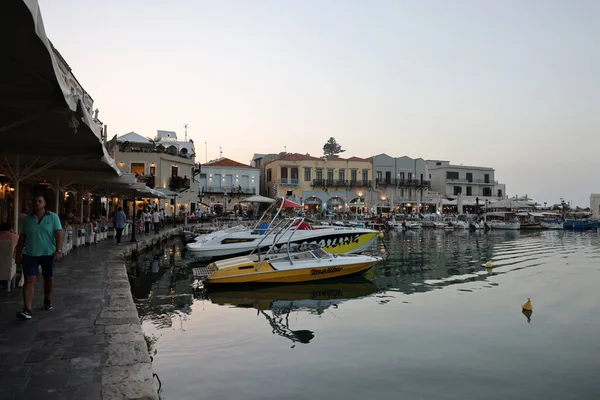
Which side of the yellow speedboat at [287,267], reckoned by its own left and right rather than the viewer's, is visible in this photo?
right

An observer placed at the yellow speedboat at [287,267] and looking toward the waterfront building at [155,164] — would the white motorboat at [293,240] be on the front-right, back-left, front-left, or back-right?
front-right

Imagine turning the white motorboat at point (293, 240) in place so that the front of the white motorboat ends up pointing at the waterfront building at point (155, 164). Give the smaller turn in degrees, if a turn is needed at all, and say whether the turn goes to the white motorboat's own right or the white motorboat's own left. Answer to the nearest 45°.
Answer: approximately 135° to the white motorboat's own left

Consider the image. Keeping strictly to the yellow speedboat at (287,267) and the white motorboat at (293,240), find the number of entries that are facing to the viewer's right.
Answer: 2

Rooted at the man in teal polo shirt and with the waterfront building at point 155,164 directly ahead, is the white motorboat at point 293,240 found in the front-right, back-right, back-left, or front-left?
front-right

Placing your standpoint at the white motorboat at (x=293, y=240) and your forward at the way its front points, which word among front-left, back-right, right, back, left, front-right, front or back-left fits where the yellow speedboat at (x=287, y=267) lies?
right

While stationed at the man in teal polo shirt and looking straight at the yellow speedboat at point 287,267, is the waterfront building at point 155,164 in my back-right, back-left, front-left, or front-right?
front-left

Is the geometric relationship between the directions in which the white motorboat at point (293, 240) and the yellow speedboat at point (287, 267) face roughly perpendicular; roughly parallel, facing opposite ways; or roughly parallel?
roughly parallel

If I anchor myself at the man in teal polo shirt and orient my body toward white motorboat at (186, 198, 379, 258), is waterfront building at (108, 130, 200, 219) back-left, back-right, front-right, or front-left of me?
front-left

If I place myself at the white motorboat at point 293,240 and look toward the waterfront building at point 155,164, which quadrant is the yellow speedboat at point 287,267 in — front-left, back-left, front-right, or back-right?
back-left

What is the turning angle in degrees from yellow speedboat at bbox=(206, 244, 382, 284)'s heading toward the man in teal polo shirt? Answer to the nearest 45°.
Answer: approximately 135° to its right

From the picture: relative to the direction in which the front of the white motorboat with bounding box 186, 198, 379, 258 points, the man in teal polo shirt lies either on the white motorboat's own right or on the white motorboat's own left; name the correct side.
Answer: on the white motorboat's own right

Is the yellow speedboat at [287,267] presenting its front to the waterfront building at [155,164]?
no

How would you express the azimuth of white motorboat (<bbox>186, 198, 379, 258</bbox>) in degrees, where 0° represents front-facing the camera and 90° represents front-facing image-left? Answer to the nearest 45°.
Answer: approximately 270°
